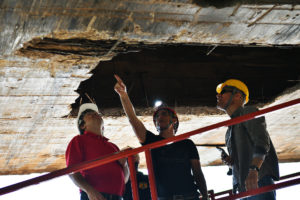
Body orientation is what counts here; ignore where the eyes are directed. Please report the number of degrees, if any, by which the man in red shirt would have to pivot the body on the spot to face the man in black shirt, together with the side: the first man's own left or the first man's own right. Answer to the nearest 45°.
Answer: approximately 45° to the first man's own left

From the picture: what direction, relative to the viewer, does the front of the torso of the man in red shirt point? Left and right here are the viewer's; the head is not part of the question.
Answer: facing the viewer and to the right of the viewer

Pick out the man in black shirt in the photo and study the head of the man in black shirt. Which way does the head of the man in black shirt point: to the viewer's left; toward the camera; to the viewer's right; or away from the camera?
toward the camera

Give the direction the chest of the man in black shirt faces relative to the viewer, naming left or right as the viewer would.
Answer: facing the viewer and to the left of the viewer

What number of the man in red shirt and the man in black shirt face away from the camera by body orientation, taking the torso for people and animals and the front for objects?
0

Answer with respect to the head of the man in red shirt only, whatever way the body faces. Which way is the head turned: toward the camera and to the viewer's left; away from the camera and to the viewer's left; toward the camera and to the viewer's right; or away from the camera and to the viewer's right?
toward the camera and to the viewer's right

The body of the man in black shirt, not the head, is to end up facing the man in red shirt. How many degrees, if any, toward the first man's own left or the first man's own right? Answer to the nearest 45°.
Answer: approximately 45° to the first man's own right
